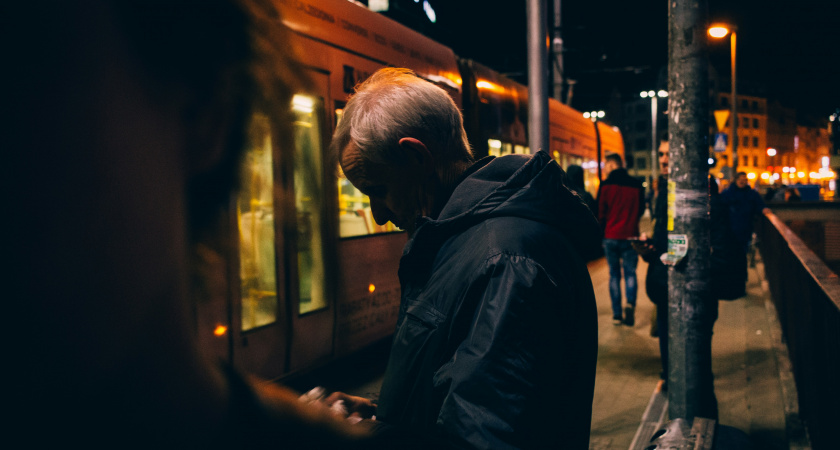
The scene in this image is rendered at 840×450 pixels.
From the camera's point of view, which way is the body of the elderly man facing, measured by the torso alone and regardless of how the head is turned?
to the viewer's left

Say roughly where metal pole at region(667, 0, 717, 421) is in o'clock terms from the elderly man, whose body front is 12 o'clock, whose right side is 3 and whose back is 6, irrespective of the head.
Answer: The metal pole is roughly at 4 o'clock from the elderly man.
